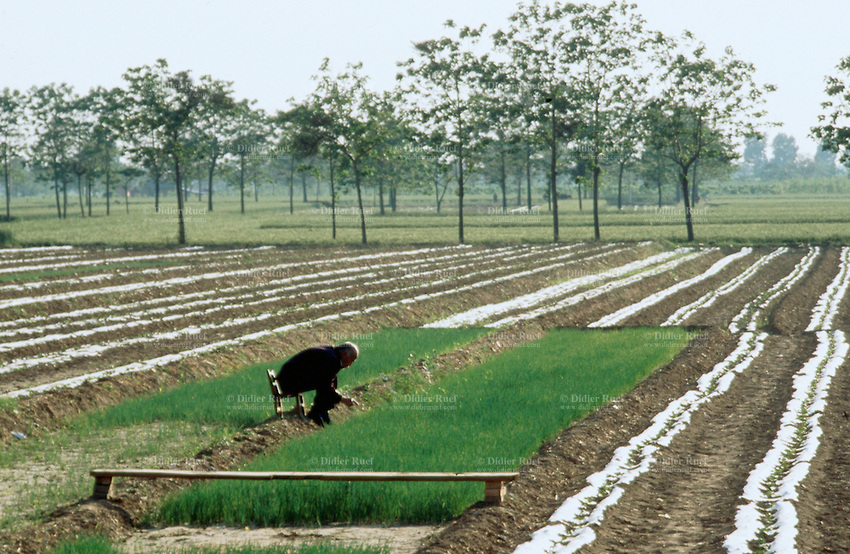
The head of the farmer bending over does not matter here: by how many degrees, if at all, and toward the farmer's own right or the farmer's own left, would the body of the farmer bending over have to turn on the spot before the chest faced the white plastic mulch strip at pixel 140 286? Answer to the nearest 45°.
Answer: approximately 90° to the farmer's own left

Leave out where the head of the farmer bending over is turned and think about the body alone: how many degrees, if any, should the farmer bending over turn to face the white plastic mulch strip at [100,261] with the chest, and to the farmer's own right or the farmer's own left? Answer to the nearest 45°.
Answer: approximately 90° to the farmer's own left

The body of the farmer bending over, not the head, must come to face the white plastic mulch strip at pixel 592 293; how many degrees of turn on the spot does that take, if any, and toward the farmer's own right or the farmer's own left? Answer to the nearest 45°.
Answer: approximately 45° to the farmer's own left

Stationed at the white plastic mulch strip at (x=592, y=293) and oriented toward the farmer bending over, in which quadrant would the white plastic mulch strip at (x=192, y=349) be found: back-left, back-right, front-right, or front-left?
front-right

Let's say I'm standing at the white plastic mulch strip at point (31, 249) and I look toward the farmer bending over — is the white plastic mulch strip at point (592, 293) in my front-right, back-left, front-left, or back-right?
front-left

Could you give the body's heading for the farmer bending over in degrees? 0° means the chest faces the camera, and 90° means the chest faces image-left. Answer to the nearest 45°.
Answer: approximately 270°

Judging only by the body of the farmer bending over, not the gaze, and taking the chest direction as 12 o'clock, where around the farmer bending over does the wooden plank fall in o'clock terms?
The wooden plank is roughly at 3 o'clock from the farmer bending over.

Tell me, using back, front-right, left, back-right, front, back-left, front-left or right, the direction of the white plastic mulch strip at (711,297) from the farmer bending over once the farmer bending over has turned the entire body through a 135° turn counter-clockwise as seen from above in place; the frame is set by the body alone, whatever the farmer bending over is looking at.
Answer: right

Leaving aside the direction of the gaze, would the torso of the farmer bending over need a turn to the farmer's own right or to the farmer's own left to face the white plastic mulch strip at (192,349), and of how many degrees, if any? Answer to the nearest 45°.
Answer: approximately 90° to the farmer's own left
